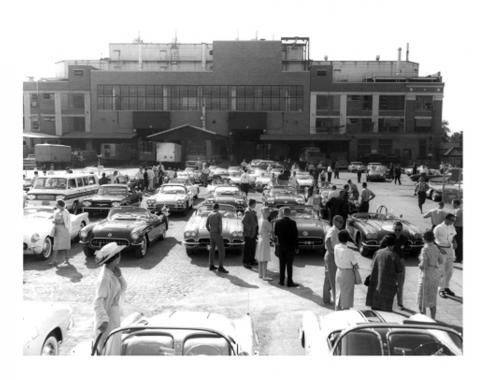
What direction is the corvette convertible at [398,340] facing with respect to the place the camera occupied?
facing away from the viewer and to the left of the viewer

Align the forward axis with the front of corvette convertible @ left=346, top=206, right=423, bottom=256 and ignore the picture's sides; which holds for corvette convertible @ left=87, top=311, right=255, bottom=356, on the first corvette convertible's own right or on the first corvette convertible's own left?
on the first corvette convertible's own right

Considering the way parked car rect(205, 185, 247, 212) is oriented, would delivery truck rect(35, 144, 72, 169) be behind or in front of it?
behind

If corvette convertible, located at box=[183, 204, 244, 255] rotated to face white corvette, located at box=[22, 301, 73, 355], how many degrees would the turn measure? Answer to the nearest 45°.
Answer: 0° — it already faces it

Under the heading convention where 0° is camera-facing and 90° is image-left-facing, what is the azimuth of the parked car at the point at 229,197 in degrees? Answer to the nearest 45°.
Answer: approximately 0°

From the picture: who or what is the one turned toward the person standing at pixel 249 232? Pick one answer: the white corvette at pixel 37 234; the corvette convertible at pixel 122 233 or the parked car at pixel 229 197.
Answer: the parked car

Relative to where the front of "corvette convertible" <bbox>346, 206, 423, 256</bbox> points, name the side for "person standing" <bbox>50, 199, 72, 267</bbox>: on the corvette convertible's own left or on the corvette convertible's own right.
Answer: on the corvette convertible's own right

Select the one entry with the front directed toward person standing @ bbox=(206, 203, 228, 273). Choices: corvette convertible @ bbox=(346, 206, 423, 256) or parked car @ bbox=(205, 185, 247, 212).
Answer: the parked car

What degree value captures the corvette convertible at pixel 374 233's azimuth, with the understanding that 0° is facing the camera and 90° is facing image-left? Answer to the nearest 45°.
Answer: approximately 315°

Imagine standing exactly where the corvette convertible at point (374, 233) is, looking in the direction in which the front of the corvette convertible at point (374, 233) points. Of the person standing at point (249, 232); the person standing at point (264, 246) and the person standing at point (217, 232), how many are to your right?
3

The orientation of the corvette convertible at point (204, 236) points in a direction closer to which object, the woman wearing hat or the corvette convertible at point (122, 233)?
the woman wearing hat

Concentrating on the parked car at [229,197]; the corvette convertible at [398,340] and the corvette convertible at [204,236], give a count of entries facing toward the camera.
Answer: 2
